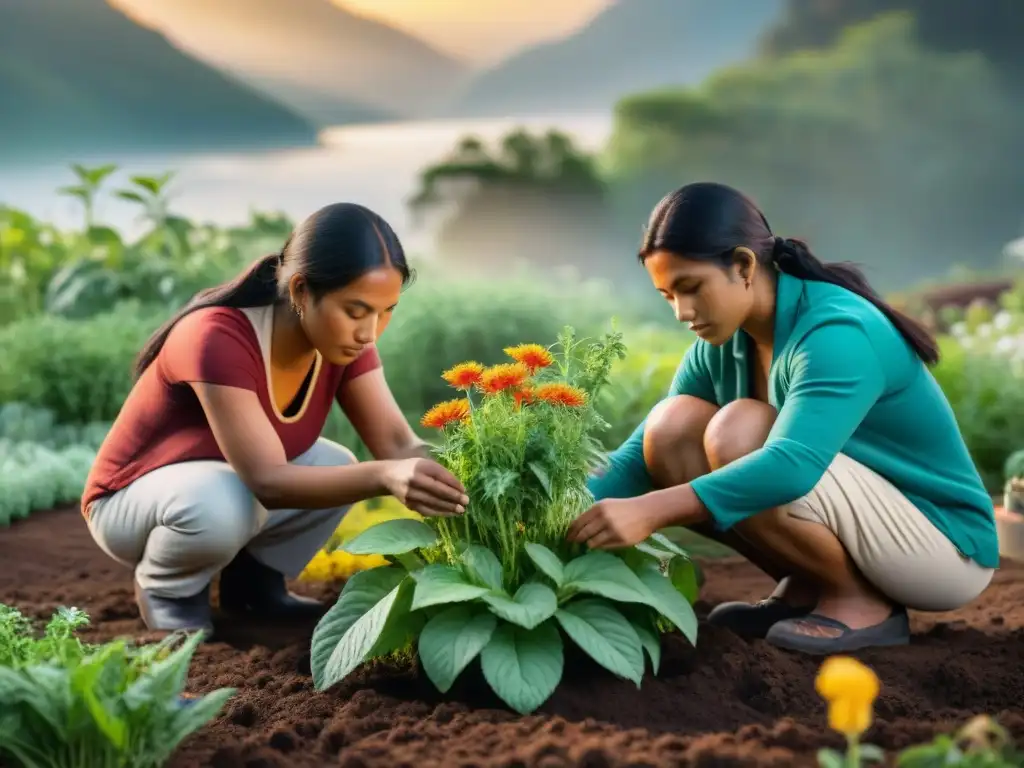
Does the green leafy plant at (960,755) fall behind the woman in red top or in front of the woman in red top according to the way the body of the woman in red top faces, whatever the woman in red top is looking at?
in front

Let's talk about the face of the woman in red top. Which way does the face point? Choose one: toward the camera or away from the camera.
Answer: toward the camera

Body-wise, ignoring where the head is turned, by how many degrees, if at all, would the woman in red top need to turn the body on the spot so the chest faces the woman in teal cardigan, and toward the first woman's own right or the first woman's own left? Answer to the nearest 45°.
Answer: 0° — they already face them

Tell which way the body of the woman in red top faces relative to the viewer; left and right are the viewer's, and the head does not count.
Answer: facing the viewer and to the right of the viewer

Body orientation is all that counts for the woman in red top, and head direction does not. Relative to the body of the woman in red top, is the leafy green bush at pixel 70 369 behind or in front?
behind

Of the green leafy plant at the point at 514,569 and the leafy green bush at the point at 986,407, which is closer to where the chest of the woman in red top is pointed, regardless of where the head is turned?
the green leafy plant

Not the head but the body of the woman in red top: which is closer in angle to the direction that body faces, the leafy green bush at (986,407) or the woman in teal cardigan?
the woman in teal cardigan

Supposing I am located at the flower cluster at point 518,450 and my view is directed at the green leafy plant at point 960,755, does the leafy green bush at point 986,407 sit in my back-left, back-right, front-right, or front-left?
back-left

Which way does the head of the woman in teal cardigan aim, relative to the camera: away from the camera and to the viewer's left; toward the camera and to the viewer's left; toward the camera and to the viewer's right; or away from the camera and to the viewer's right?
toward the camera and to the viewer's left

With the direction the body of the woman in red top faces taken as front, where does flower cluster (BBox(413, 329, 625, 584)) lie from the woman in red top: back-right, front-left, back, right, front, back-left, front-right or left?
front

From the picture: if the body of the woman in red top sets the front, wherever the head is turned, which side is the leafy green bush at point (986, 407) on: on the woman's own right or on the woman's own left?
on the woman's own left

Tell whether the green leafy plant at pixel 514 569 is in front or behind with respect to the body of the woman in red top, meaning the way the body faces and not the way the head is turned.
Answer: in front

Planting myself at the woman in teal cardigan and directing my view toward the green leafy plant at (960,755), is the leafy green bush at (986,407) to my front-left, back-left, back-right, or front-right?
back-left
